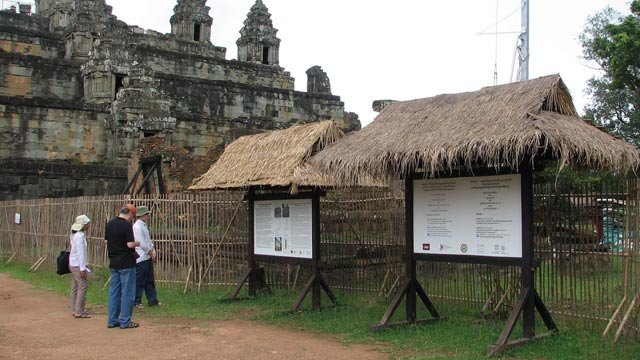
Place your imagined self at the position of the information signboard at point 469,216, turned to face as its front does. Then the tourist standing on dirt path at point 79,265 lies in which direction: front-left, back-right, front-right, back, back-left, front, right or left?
front-right

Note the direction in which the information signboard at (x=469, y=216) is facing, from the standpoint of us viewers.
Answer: facing the viewer and to the left of the viewer

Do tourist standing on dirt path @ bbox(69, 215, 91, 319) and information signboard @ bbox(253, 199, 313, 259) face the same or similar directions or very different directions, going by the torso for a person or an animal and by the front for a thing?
very different directions

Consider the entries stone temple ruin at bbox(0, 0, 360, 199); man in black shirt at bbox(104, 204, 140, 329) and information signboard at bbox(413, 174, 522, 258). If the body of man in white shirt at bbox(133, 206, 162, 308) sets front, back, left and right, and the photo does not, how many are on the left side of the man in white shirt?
1

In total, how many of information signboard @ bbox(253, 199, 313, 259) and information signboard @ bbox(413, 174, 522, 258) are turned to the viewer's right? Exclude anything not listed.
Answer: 0

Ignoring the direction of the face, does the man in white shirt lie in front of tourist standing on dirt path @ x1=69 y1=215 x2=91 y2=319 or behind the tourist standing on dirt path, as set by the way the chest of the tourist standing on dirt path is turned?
in front

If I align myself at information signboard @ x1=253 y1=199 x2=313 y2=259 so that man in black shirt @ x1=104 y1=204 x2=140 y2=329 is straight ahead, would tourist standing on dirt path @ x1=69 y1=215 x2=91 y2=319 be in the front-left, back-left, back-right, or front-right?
front-right

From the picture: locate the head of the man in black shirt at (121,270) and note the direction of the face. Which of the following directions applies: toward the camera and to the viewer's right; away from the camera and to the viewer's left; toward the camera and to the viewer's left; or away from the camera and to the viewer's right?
away from the camera and to the viewer's right

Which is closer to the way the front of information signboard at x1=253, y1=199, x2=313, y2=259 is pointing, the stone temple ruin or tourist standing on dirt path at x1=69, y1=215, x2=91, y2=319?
the tourist standing on dirt path

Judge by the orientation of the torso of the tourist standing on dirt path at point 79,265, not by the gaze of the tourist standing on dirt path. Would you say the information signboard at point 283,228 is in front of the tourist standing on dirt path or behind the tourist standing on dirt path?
in front

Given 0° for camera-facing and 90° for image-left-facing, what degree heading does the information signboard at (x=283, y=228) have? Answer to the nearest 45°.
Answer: approximately 45°

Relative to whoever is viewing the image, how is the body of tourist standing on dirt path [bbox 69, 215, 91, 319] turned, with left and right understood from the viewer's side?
facing to the right of the viewer
